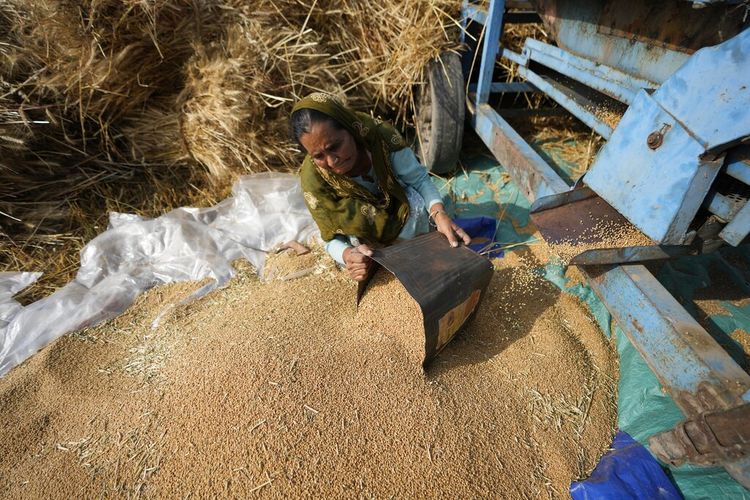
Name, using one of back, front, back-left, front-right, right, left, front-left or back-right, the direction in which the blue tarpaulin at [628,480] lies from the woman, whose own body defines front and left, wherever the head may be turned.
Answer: front-left

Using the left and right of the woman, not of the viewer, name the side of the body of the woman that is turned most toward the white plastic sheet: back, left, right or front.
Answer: right

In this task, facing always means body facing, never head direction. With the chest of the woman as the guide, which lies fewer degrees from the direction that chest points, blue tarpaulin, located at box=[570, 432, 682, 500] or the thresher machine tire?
the blue tarpaulin

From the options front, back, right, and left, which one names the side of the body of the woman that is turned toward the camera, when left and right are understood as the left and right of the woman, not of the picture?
front

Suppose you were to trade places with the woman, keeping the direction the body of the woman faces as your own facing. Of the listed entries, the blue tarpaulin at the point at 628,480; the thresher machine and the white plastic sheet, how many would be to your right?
1

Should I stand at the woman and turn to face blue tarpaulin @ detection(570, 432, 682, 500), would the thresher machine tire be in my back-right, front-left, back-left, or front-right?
back-left

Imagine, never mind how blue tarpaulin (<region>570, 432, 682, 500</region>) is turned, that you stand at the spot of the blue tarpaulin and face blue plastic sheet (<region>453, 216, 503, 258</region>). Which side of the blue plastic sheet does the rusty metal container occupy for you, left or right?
left
